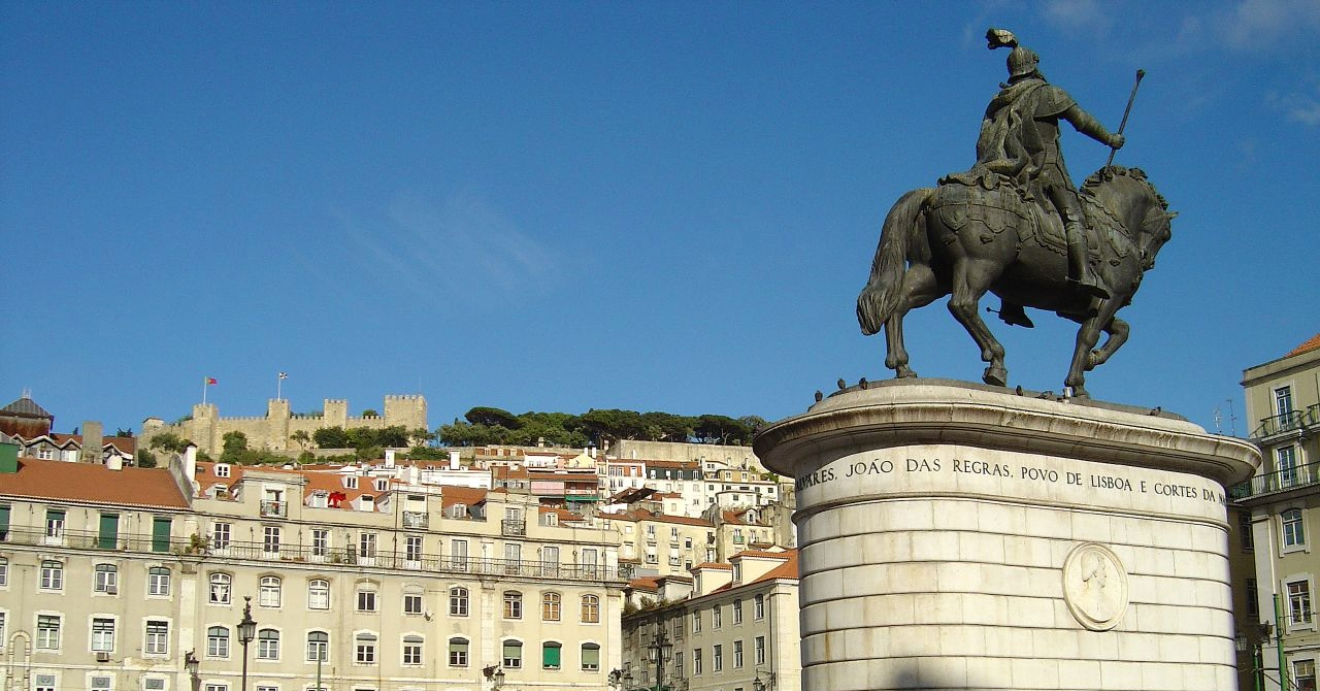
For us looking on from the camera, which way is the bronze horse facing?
facing away from the viewer and to the right of the viewer
